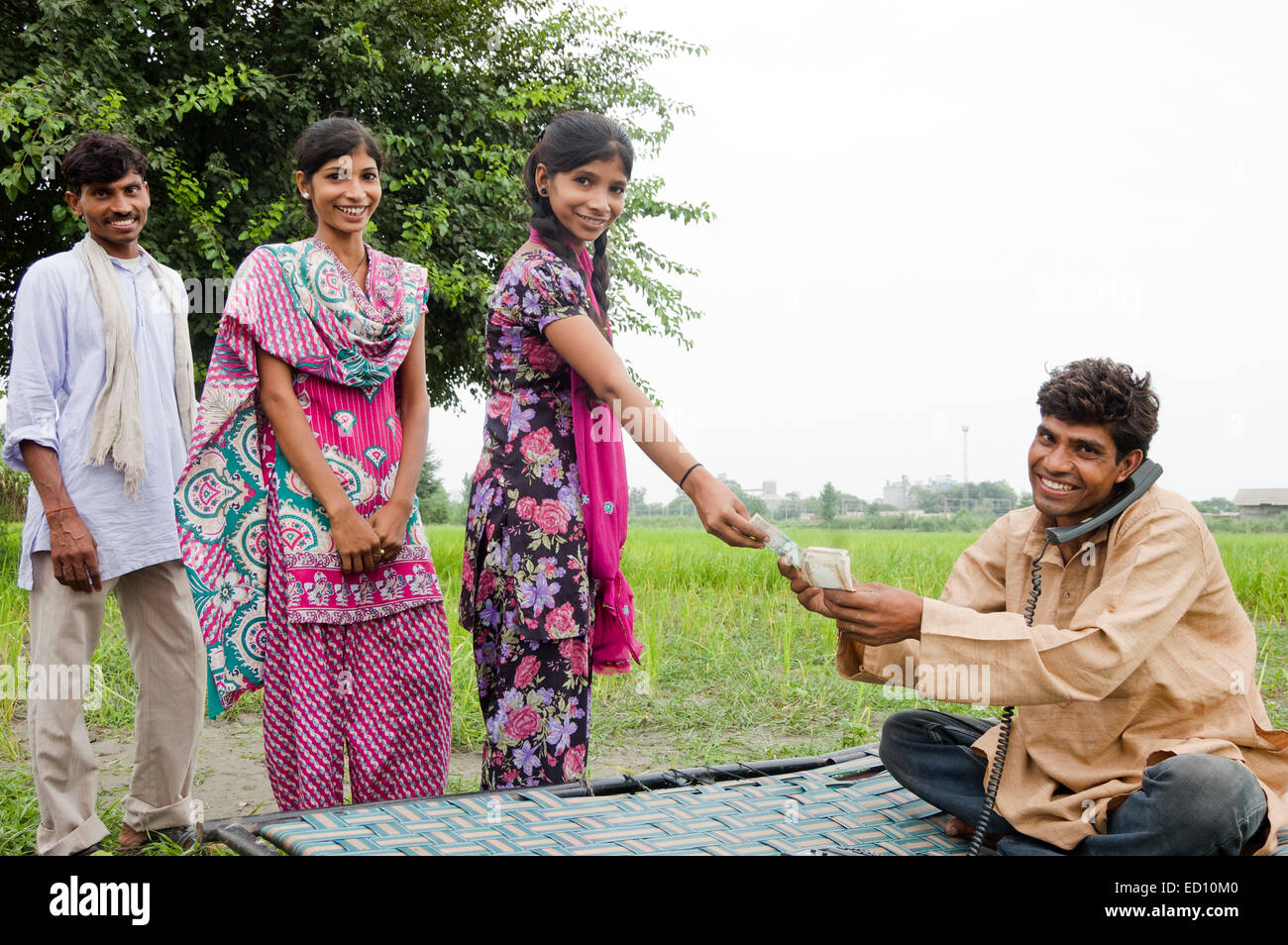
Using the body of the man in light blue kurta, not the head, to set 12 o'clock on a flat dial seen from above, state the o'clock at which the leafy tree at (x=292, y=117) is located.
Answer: The leafy tree is roughly at 8 o'clock from the man in light blue kurta.

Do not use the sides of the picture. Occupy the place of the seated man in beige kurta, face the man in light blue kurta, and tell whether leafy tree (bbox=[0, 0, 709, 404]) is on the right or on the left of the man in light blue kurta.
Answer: right
